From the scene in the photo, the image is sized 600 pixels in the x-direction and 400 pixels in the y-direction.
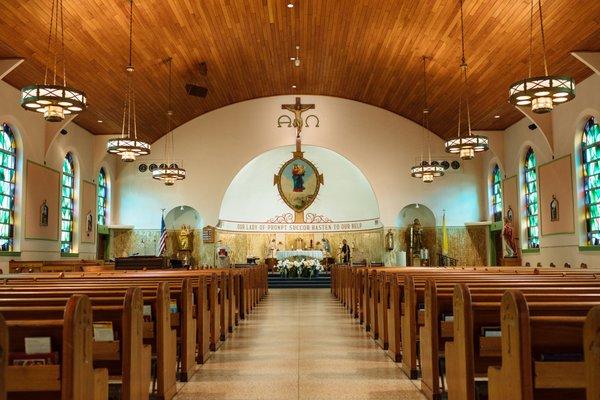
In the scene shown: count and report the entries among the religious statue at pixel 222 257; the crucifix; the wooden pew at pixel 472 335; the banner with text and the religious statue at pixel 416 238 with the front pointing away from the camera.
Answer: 1

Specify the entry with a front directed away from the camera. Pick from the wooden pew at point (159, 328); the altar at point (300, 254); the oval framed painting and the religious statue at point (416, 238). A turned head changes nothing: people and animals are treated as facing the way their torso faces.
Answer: the wooden pew

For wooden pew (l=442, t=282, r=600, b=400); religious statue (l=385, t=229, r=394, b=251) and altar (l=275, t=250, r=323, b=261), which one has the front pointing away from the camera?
the wooden pew

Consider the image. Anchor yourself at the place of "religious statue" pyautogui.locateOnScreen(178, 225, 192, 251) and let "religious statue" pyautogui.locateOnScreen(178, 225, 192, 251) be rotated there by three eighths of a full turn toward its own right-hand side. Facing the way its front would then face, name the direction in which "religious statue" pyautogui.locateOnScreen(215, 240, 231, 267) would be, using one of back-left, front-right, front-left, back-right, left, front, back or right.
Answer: back-right

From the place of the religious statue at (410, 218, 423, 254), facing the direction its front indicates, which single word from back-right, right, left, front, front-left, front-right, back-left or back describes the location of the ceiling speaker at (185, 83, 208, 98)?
front-right

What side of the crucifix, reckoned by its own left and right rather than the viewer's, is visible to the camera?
front

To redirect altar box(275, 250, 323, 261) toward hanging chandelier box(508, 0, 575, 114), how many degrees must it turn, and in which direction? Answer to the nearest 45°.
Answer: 0° — it already faces it

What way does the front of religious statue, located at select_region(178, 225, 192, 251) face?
toward the camera

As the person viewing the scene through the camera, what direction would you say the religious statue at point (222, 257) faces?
facing the viewer

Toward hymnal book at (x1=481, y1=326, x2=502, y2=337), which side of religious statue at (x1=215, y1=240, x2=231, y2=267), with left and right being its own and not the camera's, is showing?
front

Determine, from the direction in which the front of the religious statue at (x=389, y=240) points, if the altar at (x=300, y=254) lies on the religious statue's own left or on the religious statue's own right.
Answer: on the religious statue's own right

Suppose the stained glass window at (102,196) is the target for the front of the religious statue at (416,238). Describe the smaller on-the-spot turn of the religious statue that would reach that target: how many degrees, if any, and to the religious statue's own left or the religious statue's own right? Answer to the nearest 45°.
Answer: approximately 90° to the religious statue's own right

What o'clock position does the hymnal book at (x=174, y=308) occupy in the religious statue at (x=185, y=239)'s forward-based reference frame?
The hymnal book is roughly at 12 o'clock from the religious statue.

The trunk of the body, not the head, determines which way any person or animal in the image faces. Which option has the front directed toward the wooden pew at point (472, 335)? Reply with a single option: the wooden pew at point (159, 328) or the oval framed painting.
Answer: the oval framed painting

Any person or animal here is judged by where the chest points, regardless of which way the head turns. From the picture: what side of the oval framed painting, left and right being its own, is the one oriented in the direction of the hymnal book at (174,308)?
front

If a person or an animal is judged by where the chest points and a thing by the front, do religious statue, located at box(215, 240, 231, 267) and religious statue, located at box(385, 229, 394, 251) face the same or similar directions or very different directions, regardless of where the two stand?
same or similar directions

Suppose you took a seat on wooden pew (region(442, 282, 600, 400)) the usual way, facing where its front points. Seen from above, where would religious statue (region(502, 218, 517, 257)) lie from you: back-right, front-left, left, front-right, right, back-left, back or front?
front

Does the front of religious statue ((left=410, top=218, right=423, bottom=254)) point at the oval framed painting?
no
